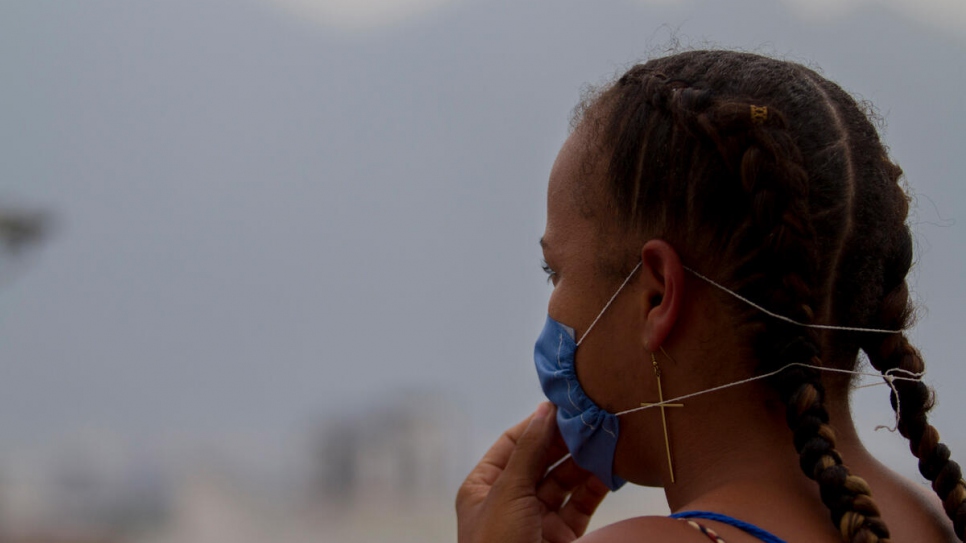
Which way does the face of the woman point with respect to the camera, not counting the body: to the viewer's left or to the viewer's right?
to the viewer's left

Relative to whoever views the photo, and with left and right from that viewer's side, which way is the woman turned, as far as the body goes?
facing away from the viewer and to the left of the viewer
